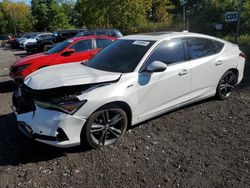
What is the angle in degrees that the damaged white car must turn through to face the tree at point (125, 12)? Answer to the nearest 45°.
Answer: approximately 135° to its right

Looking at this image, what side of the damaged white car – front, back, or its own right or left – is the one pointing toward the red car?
right

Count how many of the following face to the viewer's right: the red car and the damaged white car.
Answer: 0

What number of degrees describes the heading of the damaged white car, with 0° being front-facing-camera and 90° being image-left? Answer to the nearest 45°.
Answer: approximately 45°

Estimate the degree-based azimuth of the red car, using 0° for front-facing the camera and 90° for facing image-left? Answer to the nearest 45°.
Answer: approximately 45°

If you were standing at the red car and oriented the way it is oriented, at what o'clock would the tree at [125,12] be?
The tree is roughly at 5 o'clock from the red car.

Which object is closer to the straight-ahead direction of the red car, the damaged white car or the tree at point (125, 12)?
the damaged white car

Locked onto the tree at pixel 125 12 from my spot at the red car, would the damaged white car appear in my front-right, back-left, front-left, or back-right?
back-right

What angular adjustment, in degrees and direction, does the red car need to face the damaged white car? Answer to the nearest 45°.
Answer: approximately 45° to its left
